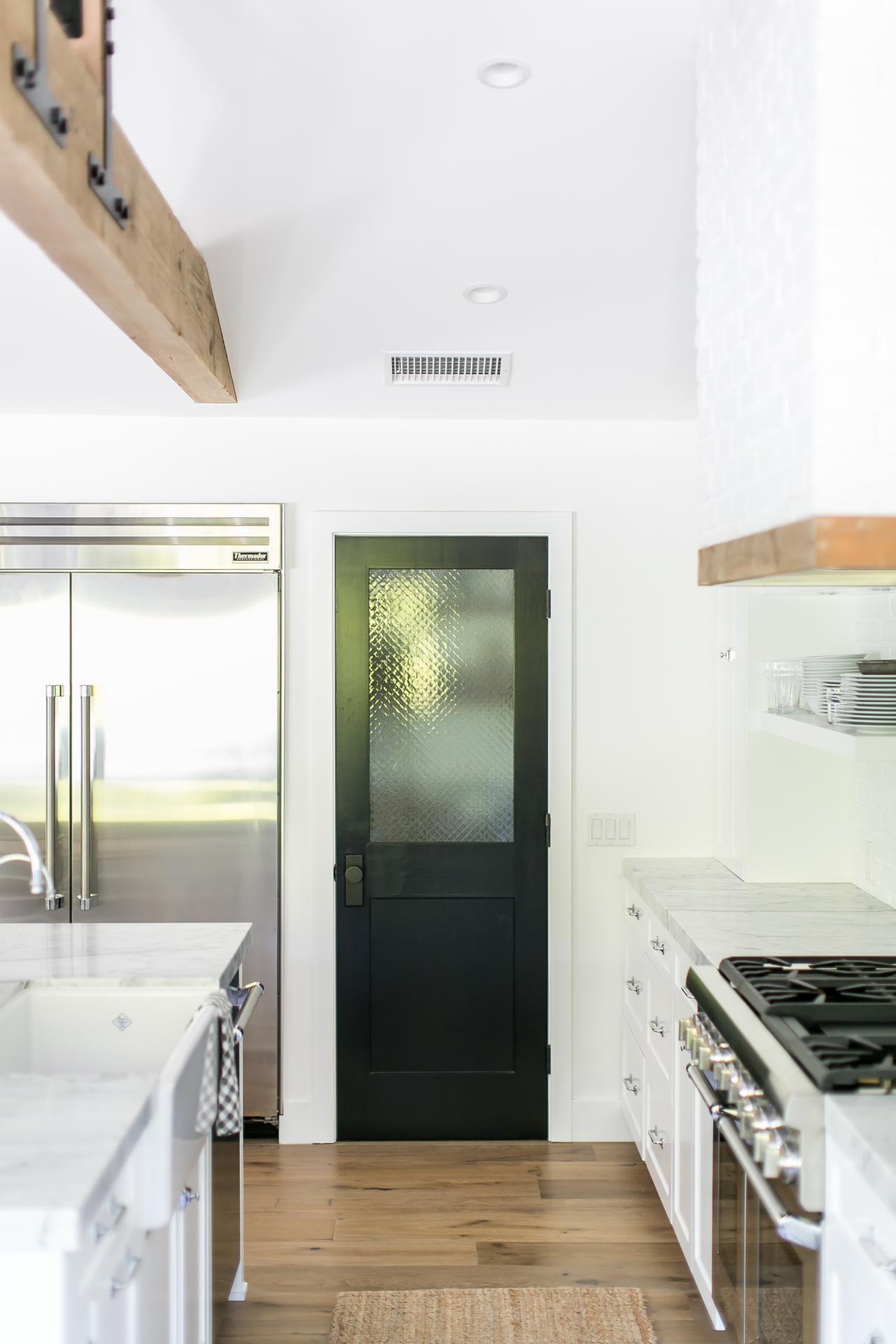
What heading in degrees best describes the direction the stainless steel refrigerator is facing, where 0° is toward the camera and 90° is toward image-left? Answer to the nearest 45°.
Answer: approximately 0°

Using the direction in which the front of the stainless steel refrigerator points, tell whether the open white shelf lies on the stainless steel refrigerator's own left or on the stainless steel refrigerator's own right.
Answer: on the stainless steel refrigerator's own left

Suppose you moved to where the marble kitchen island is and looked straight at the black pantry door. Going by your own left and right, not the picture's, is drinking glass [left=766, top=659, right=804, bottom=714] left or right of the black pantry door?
right

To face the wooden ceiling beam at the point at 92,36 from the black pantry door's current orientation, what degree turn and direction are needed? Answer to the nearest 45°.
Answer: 0° — it already faces it

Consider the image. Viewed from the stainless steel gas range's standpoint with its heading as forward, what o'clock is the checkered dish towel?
The checkered dish towel is roughly at 12 o'clock from the stainless steel gas range.

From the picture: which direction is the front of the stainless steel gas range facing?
to the viewer's left

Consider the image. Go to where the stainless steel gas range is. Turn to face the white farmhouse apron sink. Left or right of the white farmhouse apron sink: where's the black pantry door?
right

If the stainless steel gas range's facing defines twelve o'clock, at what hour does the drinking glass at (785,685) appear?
The drinking glass is roughly at 3 o'clock from the stainless steel gas range.

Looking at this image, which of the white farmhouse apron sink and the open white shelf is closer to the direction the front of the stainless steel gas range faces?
the white farmhouse apron sink
